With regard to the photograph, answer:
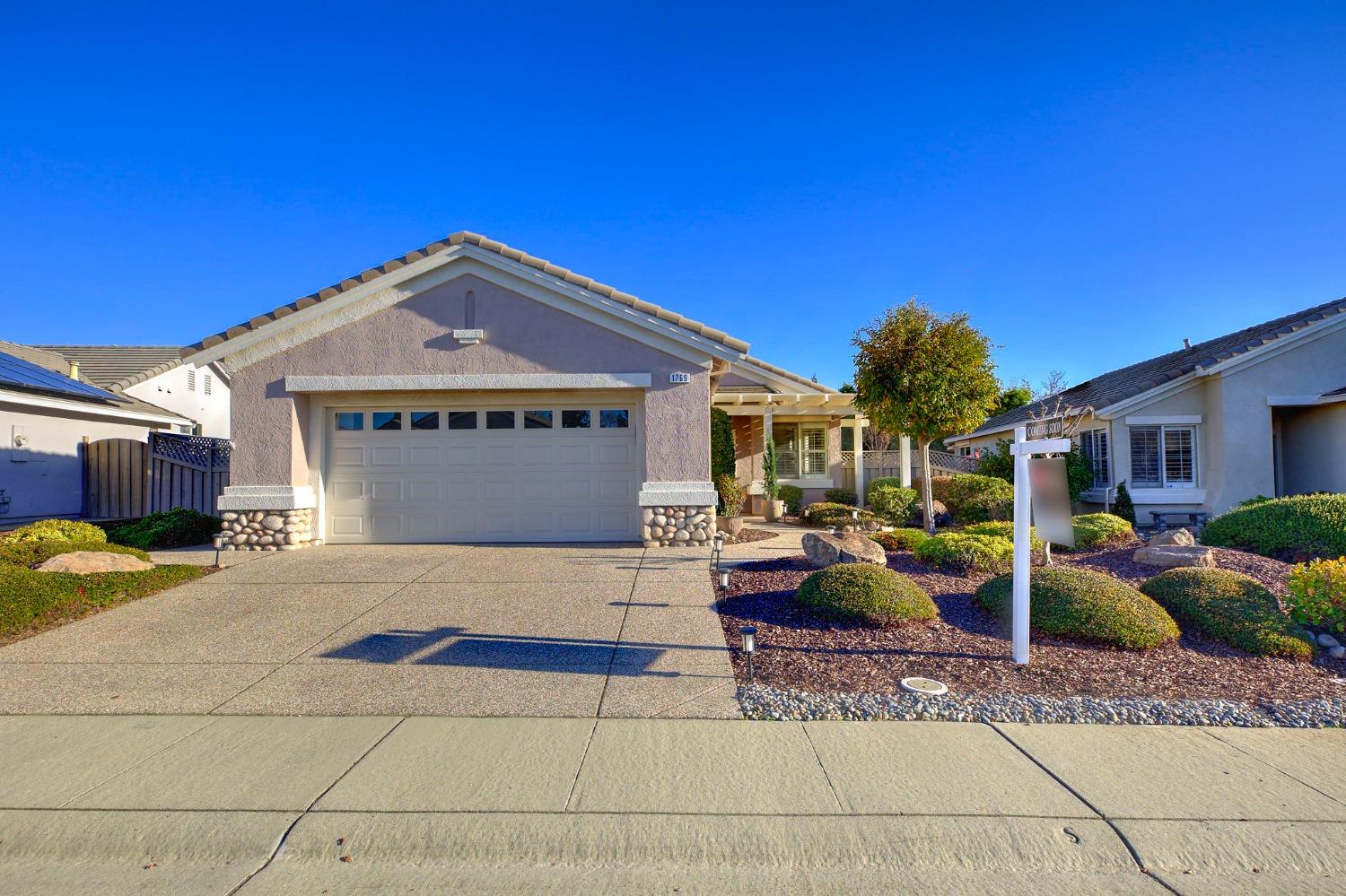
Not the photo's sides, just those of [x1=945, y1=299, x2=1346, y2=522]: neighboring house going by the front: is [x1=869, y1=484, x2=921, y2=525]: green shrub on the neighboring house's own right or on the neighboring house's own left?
on the neighboring house's own right

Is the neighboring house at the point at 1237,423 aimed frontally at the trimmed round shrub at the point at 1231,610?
yes

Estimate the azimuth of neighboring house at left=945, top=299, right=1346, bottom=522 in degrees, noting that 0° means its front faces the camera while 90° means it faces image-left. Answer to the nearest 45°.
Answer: approximately 0°

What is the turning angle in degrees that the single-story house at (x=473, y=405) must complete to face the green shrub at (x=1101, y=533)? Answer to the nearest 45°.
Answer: approximately 90° to its left

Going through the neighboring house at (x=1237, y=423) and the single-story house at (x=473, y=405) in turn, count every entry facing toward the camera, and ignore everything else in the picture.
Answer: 2

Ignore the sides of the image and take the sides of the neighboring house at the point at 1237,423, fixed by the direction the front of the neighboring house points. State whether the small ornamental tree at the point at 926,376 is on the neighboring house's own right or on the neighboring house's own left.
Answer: on the neighboring house's own right

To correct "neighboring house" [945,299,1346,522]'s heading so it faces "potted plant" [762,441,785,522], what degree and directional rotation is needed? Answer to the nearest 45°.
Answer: approximately 90° to its right

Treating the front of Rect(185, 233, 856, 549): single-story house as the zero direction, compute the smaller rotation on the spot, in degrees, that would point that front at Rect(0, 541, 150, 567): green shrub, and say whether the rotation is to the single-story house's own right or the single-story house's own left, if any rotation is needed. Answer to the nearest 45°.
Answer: approximately 90° to the single-story house's own right

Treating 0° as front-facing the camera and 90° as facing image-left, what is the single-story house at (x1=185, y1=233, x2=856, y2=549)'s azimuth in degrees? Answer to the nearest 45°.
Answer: approximately 0°

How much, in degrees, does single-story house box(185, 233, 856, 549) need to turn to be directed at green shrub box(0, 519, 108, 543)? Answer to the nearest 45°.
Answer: approximately 90° to its right
